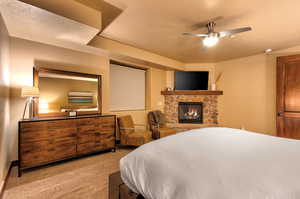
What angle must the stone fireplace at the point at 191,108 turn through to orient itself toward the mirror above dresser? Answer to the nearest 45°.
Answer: approximately 45° to its right

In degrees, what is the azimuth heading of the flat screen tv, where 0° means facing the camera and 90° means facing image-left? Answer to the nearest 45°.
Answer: approximately 0°

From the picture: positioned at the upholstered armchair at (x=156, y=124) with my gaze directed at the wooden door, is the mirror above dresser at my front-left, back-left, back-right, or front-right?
back-right

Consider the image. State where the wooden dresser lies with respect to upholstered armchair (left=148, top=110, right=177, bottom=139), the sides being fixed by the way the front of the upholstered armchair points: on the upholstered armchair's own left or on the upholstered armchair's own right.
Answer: on the upholstered armchair's own right

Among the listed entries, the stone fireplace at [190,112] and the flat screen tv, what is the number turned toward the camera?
2

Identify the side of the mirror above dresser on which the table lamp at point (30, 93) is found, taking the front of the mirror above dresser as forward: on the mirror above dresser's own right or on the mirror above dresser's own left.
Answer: on the mirror above dresser's own right

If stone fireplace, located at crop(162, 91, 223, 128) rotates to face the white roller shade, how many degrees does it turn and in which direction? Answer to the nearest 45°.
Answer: approximately 45° to its right

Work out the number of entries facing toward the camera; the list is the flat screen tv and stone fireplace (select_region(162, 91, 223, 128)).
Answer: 2

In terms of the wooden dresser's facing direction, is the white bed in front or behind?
in front

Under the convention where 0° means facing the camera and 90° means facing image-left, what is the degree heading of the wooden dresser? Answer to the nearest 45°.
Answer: approximately 315°
